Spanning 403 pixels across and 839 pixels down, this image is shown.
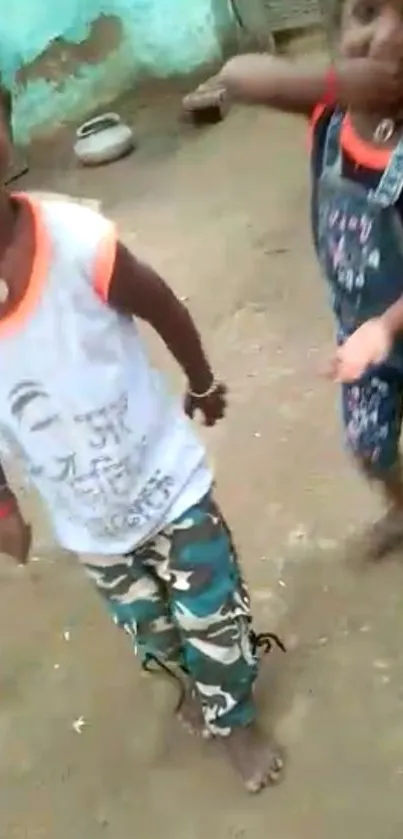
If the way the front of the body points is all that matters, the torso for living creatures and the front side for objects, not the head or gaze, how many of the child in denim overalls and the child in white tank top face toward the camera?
2

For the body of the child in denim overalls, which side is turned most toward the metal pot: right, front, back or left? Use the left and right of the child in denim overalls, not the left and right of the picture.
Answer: back

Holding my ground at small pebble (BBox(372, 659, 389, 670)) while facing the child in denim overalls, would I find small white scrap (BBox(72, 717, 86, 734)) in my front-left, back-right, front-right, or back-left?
back-left

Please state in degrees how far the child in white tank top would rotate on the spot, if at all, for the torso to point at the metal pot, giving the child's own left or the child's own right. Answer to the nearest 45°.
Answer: approximately 180°
